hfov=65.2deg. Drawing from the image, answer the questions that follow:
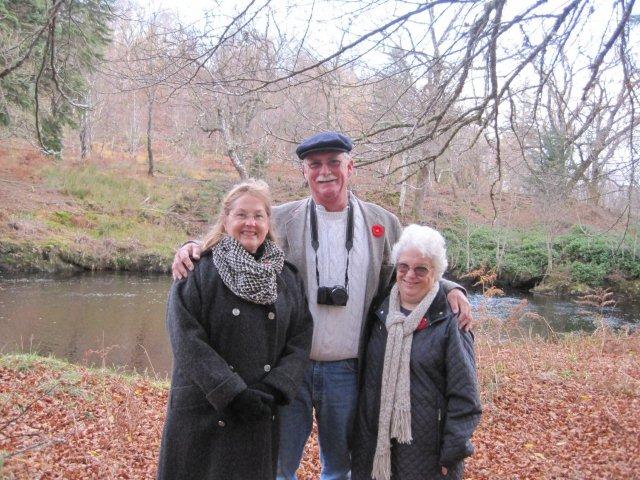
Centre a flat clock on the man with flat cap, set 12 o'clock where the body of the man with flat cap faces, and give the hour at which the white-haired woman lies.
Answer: The white-haired woman is roughly at 10 o'clock from the man with flat cap.

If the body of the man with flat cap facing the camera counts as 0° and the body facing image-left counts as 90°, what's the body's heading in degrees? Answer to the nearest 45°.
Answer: approximately 0°

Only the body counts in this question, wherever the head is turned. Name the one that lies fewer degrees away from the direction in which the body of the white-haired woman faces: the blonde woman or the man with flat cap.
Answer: the blonde woman

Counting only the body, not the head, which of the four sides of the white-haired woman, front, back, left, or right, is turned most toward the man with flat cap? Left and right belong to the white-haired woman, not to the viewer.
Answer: right

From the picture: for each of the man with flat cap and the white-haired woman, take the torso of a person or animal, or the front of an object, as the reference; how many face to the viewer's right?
0

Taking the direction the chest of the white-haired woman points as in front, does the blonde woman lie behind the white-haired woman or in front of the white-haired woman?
in front

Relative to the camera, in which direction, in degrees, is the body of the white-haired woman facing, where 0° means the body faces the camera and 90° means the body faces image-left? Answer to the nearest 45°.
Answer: approximately 45°

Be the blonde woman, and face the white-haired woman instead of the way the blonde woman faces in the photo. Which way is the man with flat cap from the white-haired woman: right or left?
left
